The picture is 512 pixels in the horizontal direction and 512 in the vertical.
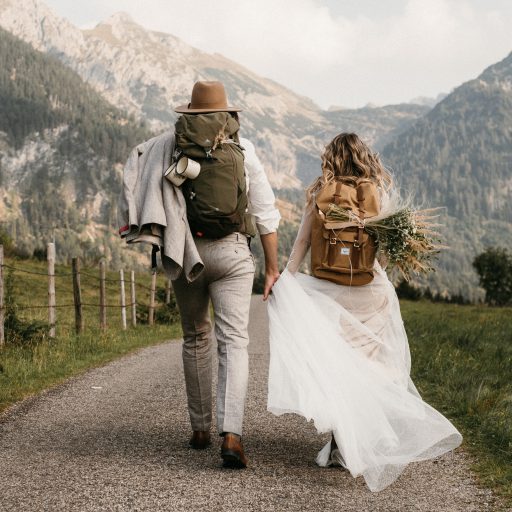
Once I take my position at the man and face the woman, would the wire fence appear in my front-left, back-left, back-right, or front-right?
back-left

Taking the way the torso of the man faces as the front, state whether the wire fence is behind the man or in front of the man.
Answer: in front

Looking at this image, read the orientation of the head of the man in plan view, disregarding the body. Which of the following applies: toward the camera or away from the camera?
away from the camera

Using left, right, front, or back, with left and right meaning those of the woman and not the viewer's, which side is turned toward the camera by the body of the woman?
back

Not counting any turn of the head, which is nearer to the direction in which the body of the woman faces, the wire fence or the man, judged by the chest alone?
the wire fence

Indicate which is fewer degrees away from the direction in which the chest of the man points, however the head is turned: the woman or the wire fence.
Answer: the wire fence

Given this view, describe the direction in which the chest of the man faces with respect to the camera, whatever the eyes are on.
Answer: away from the camera

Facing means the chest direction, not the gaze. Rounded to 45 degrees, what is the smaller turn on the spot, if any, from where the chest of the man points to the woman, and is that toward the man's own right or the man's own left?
approximately 90° to the man's own right

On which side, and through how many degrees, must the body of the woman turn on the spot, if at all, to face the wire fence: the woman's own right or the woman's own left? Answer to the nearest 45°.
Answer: approximately 45° to the woman's own left

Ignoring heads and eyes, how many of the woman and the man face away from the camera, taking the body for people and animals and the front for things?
2

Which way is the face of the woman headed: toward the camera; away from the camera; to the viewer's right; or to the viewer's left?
away from the camera

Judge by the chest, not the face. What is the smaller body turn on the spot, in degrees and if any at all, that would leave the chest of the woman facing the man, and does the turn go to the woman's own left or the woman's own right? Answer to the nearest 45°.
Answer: approximately 90° to the woman's own left
